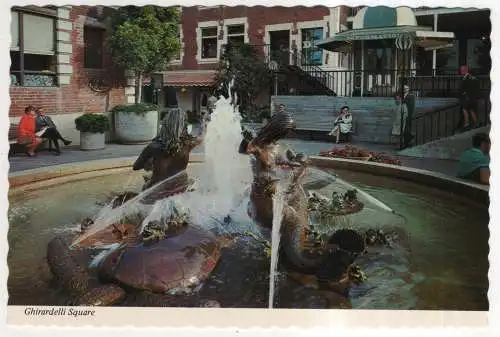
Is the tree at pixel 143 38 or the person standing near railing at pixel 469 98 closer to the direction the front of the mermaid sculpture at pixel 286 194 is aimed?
the tree

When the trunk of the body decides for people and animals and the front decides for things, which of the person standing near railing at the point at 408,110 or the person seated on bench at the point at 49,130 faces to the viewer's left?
the person standing near railing

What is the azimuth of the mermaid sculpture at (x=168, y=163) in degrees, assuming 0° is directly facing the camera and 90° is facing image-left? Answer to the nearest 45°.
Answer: approximately 180°

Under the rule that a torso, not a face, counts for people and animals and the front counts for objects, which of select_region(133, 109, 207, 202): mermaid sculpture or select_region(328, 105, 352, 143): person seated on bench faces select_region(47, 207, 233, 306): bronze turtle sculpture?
the person seated on bench
